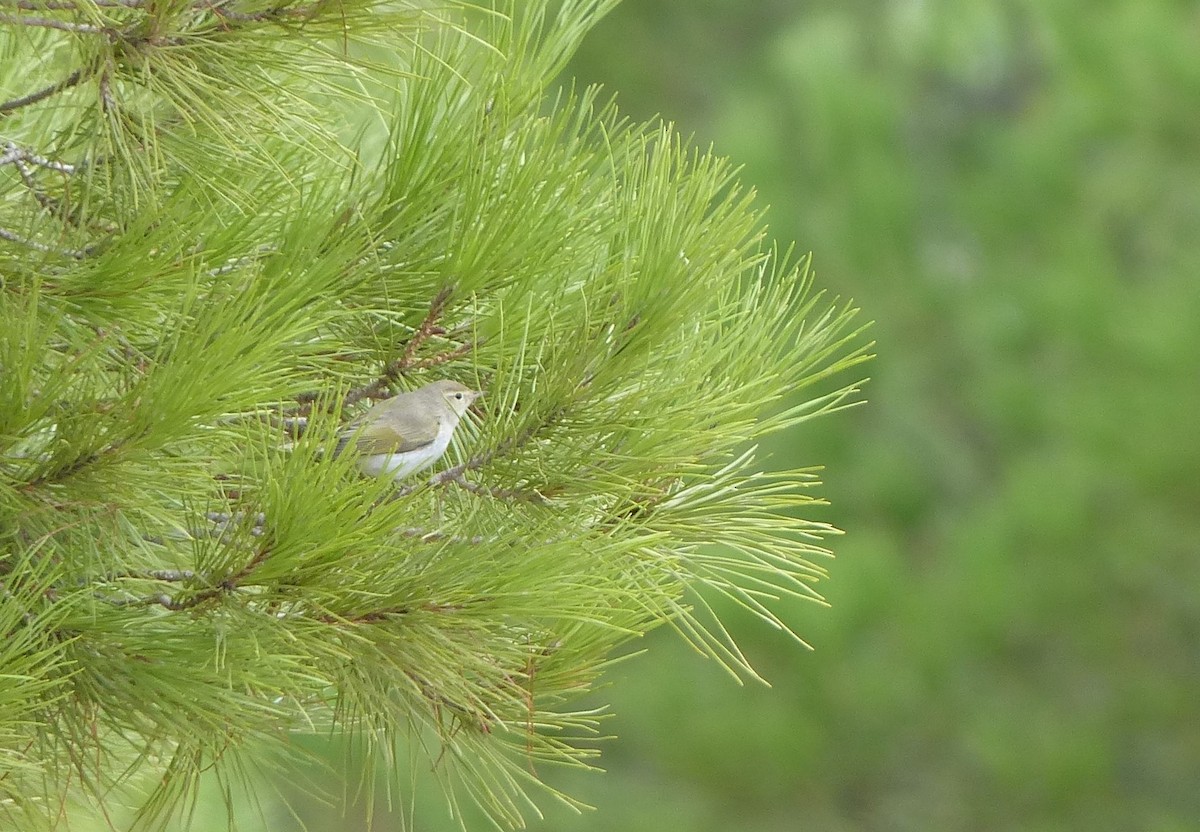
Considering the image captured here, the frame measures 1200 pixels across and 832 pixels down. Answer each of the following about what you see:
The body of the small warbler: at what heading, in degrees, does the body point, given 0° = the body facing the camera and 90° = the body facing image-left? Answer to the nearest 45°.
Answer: approximately 270°

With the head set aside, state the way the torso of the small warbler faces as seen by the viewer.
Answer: to the viewer's right
